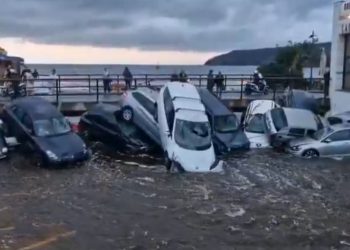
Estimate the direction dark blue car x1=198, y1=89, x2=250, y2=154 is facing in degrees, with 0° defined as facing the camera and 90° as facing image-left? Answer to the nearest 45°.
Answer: approximately 315°

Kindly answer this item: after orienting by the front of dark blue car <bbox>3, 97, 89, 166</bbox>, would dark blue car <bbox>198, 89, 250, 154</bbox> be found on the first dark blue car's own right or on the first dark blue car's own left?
on the first dark blue car's own left

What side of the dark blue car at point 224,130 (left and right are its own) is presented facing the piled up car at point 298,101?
left

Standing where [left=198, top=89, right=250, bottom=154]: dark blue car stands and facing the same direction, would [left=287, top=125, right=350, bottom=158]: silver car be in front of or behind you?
in front

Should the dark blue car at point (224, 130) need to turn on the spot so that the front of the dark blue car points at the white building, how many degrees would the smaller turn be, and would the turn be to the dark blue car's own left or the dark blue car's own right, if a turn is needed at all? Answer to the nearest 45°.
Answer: approximately 90° to the dark blue car's own left
